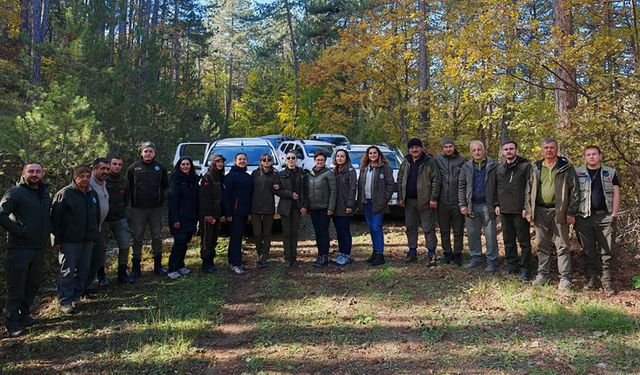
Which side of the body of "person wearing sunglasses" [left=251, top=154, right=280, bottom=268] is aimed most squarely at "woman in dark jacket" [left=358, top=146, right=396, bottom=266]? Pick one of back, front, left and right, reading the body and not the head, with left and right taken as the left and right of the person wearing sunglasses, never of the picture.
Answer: left

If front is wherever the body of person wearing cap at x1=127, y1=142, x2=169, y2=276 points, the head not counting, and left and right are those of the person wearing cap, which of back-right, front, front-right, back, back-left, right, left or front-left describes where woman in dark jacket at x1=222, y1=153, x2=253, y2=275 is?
left

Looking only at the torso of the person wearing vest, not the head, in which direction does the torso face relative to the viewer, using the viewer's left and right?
facing the viewer

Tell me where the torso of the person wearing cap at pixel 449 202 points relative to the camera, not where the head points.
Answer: toward the camera

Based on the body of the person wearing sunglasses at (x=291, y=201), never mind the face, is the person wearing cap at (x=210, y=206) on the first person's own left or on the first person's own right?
on the first person's own right

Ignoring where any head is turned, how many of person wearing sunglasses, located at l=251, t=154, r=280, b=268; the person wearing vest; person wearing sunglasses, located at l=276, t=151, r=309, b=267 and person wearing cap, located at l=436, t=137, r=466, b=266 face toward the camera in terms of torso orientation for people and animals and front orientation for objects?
4

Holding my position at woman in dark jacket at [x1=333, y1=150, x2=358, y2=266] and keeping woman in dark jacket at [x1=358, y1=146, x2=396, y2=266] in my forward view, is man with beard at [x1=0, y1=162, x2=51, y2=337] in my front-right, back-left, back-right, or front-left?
back-right

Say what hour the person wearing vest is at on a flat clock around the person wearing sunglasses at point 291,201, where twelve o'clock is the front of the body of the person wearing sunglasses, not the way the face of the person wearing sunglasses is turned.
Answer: The person wearing vest is roughly at 10 o'clock from the person wearing sunglasses.

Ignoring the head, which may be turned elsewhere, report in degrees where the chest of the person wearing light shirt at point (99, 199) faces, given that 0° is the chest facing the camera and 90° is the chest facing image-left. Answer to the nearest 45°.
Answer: approximately 315°

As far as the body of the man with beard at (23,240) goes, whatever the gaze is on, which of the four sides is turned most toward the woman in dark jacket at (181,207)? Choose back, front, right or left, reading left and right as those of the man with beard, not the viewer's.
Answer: left
